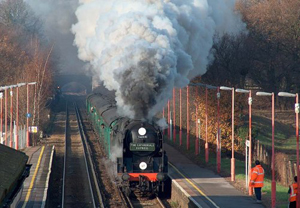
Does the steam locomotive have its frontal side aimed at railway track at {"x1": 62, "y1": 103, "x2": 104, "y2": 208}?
no

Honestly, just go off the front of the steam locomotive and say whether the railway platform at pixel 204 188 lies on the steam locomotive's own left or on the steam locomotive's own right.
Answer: on the steam locomotive's own left

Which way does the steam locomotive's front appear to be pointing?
toward the camera

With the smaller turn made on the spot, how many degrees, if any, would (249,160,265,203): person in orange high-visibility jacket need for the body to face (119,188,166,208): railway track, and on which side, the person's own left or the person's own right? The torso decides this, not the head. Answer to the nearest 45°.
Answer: approximately 45° to the person's own left

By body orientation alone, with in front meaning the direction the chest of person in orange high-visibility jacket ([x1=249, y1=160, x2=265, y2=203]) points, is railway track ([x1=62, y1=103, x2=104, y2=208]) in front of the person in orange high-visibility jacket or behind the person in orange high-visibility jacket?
in front

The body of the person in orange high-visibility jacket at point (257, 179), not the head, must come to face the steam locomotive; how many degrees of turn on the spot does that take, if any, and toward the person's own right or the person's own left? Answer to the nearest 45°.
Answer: approximately 45° to the person's own left

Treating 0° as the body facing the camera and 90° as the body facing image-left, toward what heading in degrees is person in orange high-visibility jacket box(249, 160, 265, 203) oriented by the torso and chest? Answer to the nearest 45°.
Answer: approximately 135°

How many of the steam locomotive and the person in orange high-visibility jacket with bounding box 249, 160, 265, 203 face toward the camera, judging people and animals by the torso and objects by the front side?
1
